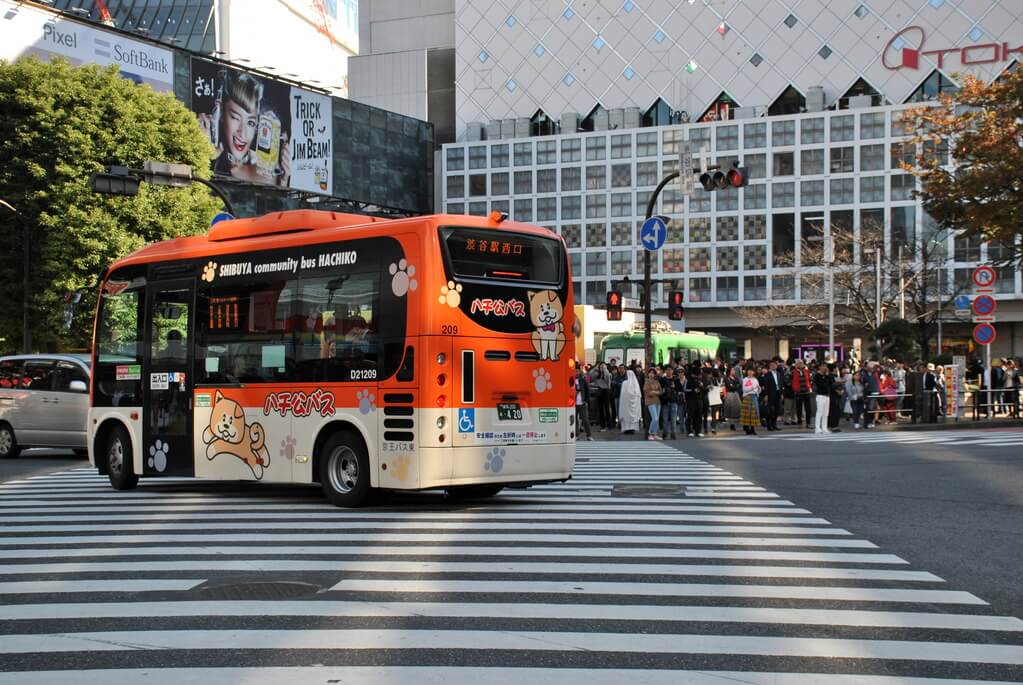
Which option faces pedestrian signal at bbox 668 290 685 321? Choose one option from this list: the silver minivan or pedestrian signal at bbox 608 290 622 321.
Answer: the silver minivan

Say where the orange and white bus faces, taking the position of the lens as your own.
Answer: facing away from the viewer and to the left of the viewer

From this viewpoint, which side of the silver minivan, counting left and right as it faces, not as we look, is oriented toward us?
right

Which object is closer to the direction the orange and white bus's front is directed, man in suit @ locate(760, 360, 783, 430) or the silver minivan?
the silver minivan

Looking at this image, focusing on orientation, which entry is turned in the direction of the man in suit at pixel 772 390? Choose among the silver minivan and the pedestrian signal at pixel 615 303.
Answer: the silver minivan

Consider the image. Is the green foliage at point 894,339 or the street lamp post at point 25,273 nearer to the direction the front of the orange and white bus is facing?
the street lamp post

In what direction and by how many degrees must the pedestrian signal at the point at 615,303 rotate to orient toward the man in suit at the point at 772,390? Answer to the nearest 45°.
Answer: approximately 135° to its left

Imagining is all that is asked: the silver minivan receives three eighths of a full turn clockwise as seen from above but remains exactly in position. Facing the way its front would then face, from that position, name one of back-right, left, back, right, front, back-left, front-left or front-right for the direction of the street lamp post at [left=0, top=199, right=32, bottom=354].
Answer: back-right
